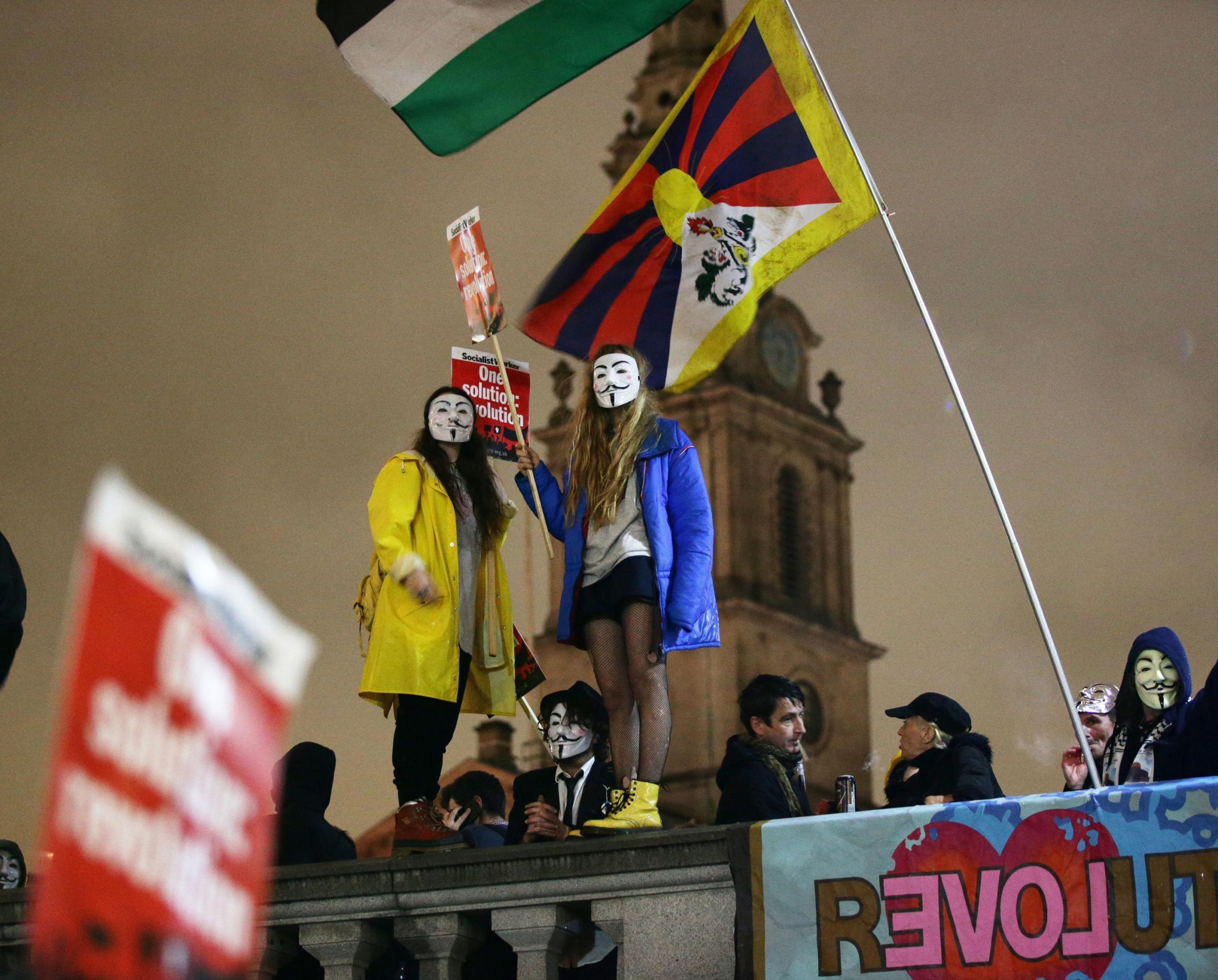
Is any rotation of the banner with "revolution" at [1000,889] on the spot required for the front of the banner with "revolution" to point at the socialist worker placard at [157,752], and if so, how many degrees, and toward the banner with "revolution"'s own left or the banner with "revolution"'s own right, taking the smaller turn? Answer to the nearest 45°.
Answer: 0° — it already faces it

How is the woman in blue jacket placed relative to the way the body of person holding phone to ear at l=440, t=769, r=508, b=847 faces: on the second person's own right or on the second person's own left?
on the second person's own left

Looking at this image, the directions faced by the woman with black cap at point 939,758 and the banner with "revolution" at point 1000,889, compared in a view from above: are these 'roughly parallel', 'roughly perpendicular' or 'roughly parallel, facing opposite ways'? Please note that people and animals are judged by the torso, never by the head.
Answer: roughly perpendicular

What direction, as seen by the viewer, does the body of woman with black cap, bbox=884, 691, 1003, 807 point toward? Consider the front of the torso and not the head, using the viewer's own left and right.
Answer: facing to the left of the viewer

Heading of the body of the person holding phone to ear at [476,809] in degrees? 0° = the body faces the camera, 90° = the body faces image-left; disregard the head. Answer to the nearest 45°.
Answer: approximately 90°

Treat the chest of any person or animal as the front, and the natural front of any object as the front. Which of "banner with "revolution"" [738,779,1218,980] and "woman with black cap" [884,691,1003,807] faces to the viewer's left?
the woman with black cap

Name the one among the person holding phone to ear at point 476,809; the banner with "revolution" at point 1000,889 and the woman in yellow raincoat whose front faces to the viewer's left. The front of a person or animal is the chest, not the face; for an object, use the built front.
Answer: the person holding phone to ear

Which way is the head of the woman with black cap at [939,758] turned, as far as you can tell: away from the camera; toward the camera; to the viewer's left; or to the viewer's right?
to the viewer's left

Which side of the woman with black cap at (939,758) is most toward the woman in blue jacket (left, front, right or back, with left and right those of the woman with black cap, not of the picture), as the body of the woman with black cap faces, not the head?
front
